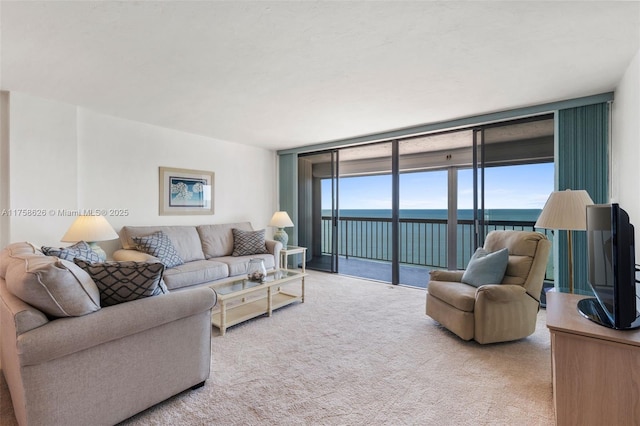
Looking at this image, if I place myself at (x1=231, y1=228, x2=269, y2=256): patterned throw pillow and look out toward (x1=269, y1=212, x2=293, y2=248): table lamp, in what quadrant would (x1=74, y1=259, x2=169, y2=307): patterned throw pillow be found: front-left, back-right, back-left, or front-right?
back-right

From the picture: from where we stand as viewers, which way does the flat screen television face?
facing to the left of the viewer

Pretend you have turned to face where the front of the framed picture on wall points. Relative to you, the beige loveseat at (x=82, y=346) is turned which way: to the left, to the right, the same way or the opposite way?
to the left

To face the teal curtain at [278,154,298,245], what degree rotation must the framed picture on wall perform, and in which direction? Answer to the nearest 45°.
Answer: approximately 45° to its left

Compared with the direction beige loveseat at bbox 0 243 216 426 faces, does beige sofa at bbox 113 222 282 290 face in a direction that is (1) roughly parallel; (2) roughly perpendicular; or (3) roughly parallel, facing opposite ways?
roughly perpendicular

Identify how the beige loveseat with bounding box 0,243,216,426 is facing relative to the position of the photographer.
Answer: facing away from the viewer and to the right of the viewer

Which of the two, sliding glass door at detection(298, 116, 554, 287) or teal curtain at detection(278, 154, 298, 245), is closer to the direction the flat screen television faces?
the teal curtain
